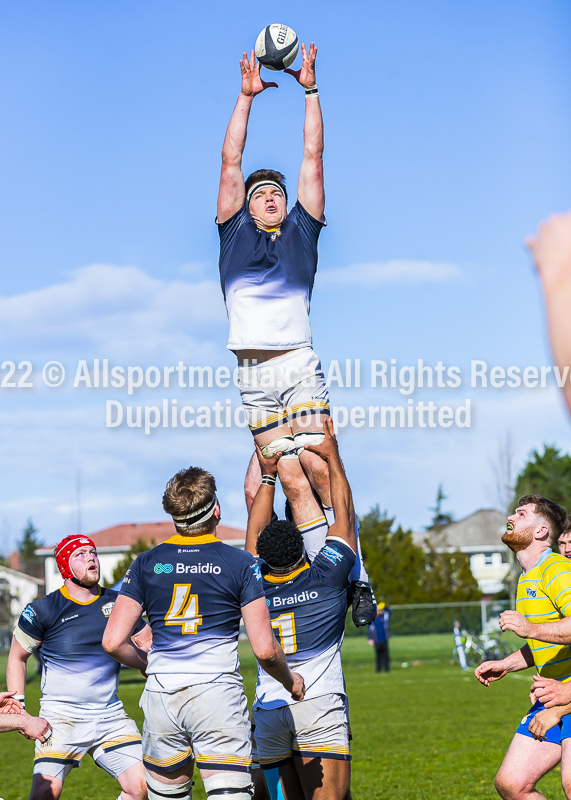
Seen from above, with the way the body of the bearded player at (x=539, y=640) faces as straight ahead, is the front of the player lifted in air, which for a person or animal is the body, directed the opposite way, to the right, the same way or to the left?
to the left

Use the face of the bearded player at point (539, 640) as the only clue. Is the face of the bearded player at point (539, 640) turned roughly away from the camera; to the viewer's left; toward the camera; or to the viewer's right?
to the viewer's left

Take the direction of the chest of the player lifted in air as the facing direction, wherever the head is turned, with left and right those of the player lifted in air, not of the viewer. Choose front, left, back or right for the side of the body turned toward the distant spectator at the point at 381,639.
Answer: back

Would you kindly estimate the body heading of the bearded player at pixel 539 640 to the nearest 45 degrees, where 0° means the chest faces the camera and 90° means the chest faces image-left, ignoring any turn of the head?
approximately 90°

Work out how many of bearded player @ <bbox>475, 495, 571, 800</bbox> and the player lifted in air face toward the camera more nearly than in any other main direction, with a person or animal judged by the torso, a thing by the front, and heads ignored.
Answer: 1

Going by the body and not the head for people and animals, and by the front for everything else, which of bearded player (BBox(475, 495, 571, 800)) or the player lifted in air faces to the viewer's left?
the bearded player

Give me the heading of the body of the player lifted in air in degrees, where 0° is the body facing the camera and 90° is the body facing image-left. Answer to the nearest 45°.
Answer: approximately 0°

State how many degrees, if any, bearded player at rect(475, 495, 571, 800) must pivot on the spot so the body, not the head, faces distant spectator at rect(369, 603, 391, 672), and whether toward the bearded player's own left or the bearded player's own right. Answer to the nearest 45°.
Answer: approximately 90° to the bearded player's own right
